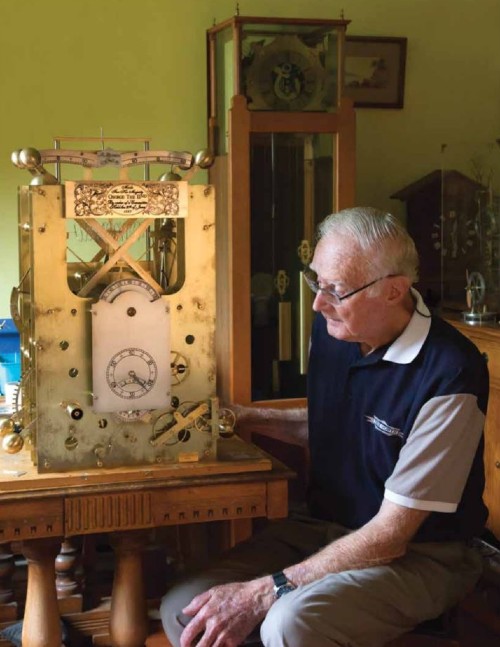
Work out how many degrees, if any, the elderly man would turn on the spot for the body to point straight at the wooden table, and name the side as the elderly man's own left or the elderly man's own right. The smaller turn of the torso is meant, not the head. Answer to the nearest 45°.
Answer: approximately 45° to the elderly man's own right

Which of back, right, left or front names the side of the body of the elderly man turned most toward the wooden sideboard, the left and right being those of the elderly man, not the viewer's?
back

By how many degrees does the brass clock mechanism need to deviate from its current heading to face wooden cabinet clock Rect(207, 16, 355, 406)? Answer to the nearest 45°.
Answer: approximately 135° to its left

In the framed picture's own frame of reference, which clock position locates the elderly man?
The elderly man is roughly at 12 o'clock from the framed picture.

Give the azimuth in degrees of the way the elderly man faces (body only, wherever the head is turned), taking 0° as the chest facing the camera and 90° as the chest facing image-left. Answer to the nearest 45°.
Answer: approximately 45°

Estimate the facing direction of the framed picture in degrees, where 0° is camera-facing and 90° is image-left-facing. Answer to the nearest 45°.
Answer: approximately 0°

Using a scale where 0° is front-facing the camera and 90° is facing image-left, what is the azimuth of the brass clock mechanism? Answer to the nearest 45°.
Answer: approximately 0°

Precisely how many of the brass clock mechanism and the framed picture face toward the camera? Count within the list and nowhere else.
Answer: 2

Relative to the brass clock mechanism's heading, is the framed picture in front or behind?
behind
